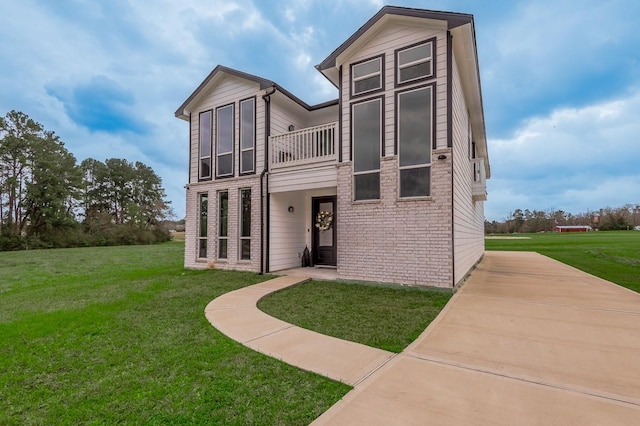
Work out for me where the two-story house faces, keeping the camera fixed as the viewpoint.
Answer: facing the viewer and to the left of the viewer
